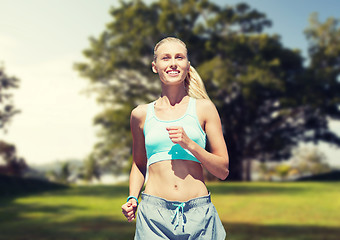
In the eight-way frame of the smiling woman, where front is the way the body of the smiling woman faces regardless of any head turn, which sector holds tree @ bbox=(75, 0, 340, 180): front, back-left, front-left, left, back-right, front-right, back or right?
back

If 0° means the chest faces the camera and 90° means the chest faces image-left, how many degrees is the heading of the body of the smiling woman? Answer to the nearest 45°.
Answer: approximately 0°

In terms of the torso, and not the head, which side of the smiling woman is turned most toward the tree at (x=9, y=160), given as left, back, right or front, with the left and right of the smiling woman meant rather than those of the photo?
back
